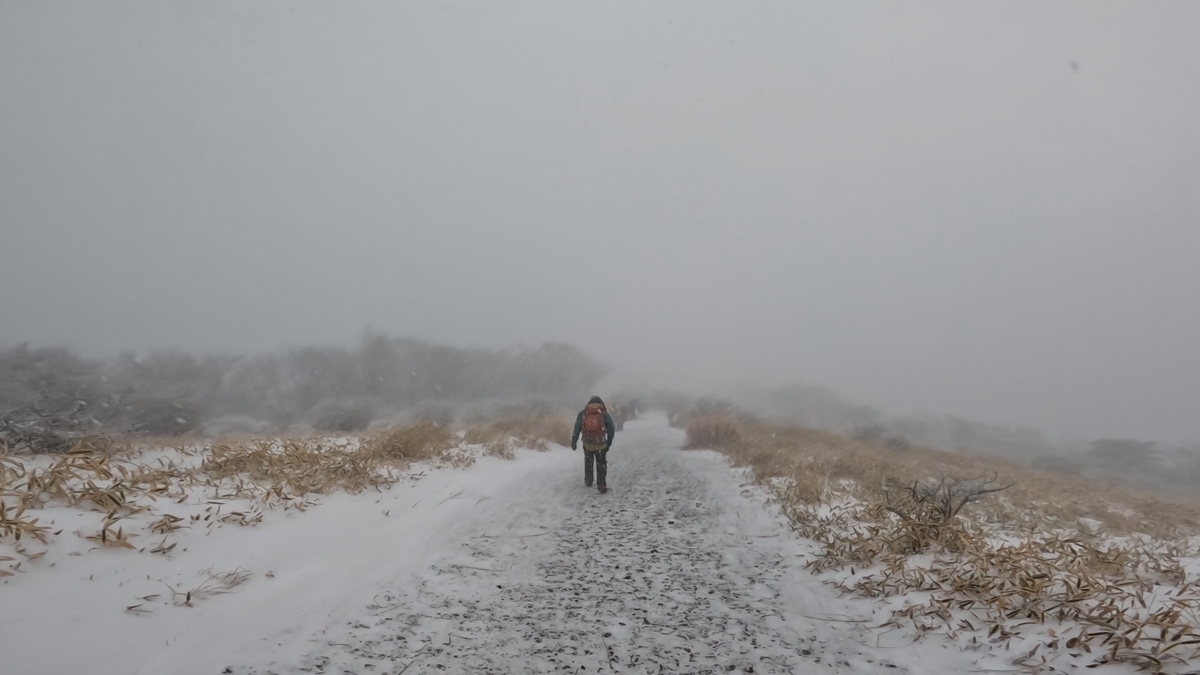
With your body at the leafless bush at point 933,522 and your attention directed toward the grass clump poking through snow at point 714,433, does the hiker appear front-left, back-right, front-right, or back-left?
front-left

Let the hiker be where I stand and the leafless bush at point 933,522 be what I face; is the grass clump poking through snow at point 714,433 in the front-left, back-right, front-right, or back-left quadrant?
back-left

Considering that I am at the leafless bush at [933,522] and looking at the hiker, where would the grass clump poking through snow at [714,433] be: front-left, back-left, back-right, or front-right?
front-right

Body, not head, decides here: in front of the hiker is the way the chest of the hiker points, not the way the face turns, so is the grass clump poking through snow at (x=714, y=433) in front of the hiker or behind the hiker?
in front

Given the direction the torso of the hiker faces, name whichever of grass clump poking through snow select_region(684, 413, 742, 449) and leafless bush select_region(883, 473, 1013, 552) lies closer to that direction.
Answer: the grass clump poking through snow

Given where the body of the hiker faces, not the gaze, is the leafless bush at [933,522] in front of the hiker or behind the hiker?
behind

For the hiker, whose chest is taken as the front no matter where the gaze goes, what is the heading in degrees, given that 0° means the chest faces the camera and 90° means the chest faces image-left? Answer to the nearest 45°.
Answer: approximately 180°
